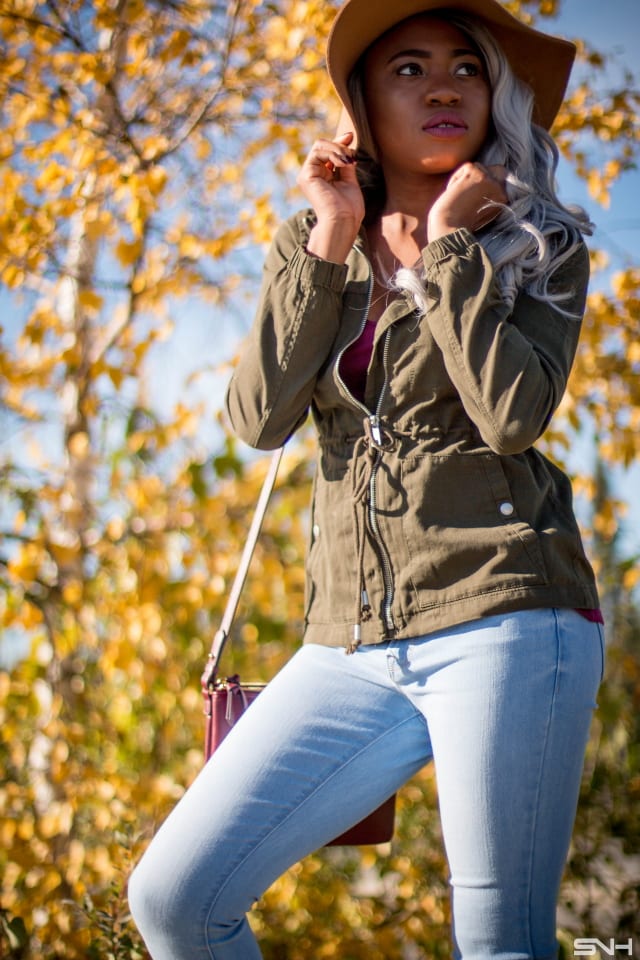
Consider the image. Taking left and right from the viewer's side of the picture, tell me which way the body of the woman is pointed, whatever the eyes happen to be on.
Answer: facing the viewer and to the left of the viewer
